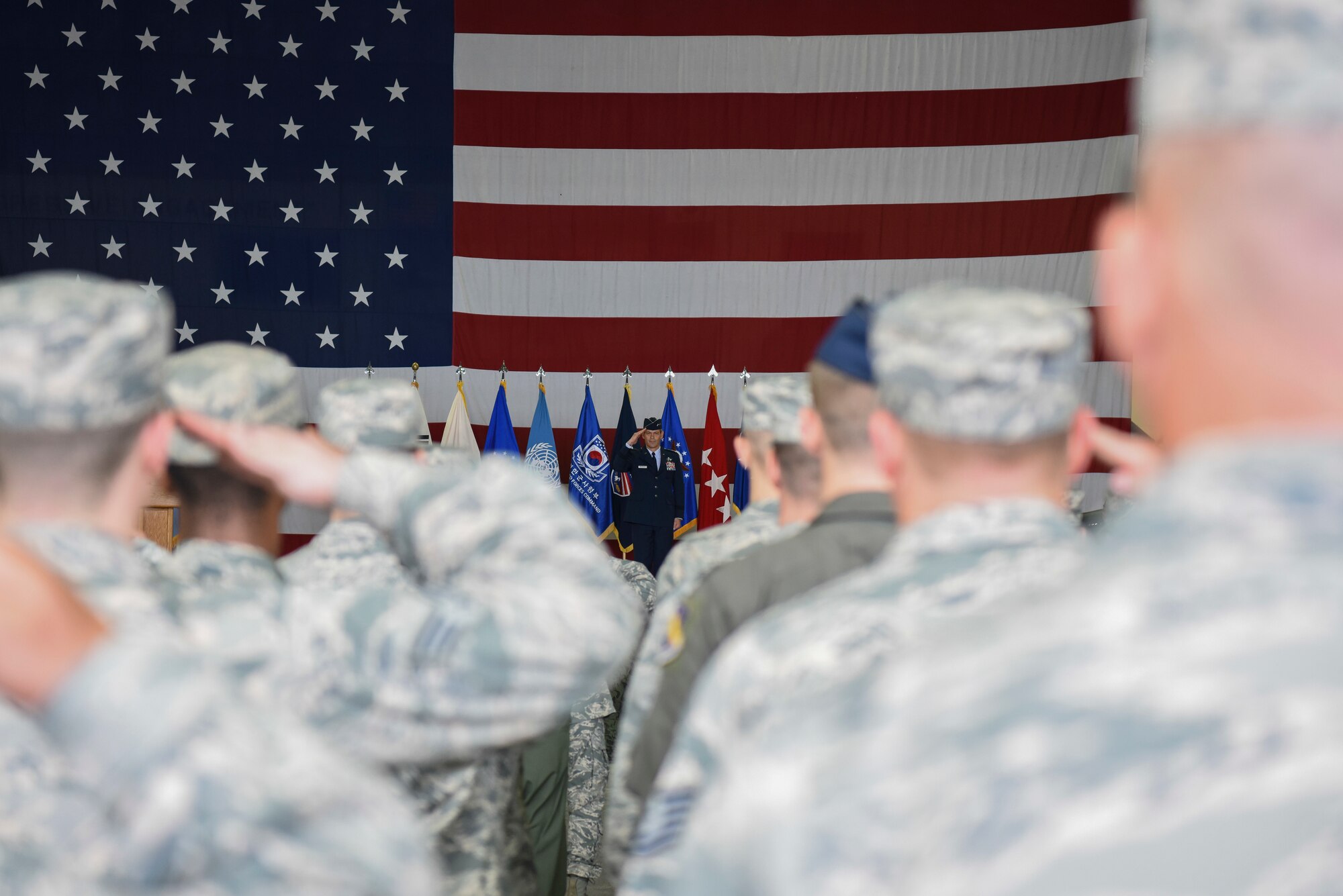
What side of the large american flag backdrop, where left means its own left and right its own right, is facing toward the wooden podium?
front

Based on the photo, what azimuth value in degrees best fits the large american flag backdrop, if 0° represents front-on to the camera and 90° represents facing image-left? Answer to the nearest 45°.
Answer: approximately 0°
